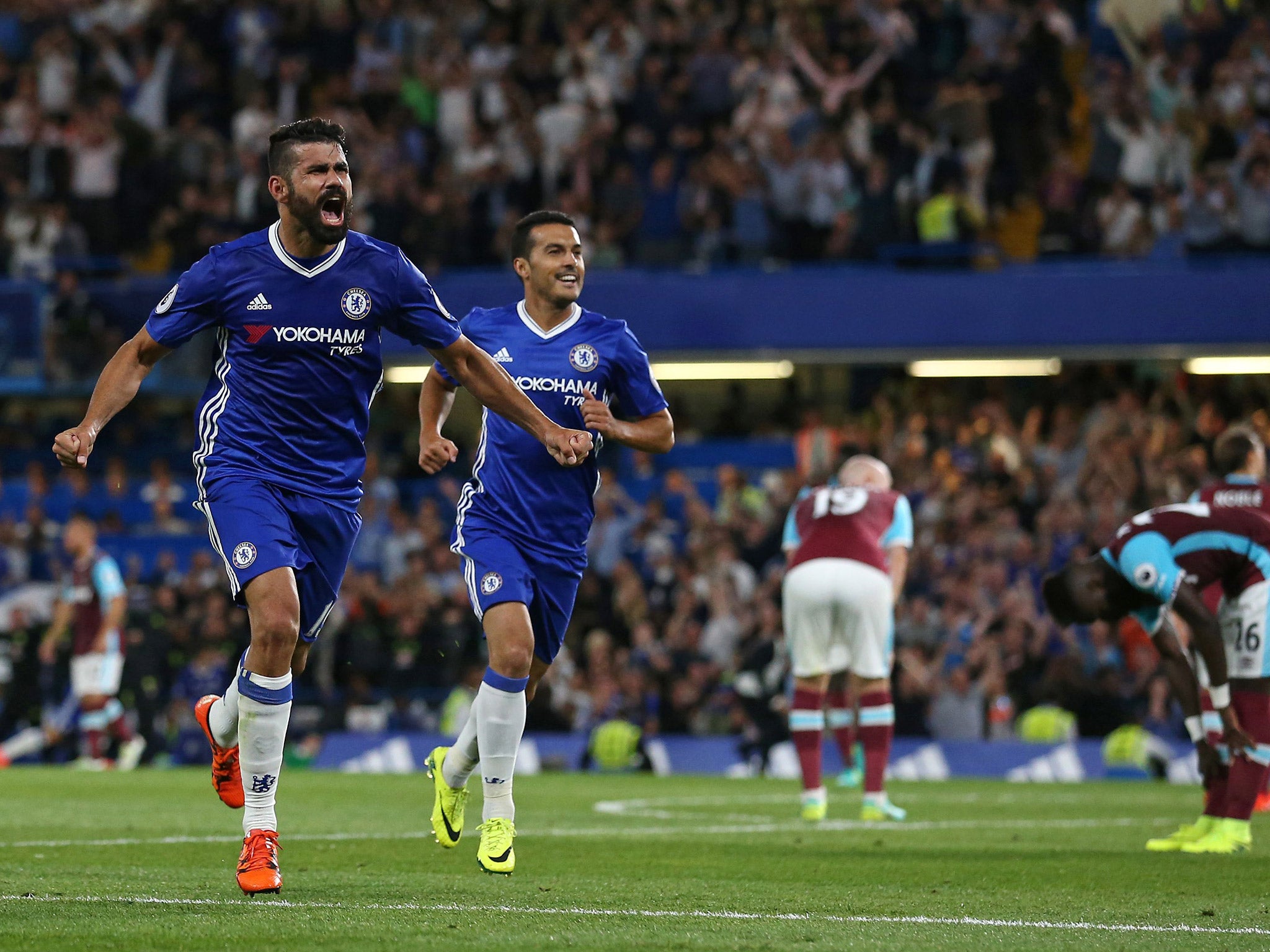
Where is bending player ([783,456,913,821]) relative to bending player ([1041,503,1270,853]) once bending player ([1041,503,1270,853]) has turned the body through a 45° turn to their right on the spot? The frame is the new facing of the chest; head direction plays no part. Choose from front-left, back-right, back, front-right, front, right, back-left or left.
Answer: front

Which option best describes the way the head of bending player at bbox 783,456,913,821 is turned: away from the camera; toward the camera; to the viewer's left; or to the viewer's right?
away from the camera

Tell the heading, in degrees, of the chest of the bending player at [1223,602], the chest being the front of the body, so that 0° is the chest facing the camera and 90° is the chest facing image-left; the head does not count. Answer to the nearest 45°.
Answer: approximately 90°
